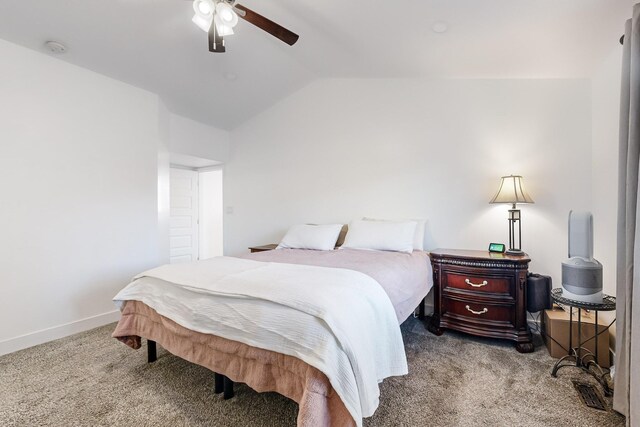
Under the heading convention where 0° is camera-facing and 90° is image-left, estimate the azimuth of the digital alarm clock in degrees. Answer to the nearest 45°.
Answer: approximately 0°

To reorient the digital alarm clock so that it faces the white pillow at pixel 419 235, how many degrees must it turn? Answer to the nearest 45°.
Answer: approximately 90° to its right

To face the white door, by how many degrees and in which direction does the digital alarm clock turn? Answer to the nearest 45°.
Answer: approximately 90° to its right

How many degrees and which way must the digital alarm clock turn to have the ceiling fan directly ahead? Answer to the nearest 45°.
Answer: approximately 45° to its right

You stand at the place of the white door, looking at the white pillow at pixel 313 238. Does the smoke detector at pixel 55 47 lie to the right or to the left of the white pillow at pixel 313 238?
right

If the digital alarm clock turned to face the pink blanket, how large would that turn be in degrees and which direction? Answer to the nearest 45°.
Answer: approximately 45° to its right

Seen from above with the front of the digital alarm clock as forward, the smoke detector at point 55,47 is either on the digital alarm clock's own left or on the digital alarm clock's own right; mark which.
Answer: on the digital alarm clock's own right
